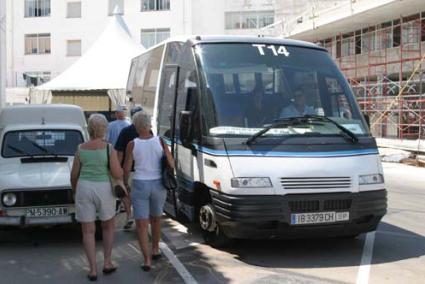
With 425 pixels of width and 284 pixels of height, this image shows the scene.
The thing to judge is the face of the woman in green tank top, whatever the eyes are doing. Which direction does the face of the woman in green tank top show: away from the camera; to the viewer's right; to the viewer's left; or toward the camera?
away from the camera

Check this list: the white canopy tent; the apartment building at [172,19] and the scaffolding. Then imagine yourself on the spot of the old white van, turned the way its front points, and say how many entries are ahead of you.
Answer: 0

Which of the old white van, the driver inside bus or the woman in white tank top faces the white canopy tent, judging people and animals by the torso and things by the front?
the woman in white tank top

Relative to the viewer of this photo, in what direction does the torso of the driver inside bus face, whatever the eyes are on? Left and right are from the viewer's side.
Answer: facing the viewer

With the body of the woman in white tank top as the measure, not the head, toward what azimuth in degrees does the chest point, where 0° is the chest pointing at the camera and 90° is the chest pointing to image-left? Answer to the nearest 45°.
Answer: approximately 180°

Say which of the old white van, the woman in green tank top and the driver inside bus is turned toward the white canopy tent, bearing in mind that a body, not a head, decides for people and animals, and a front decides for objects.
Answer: the woman in green tank top

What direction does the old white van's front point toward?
toward the camera

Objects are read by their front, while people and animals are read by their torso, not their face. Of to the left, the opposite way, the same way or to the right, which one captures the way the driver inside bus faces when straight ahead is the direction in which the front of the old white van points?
the same way

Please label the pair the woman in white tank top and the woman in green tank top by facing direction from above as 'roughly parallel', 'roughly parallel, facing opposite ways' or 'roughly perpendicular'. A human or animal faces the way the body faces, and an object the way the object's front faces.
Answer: roughly parallel

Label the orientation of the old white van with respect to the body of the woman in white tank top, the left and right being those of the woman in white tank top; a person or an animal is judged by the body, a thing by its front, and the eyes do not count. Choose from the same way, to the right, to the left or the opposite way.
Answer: the opposite way

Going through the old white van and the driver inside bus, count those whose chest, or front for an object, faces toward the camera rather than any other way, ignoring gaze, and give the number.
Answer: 2

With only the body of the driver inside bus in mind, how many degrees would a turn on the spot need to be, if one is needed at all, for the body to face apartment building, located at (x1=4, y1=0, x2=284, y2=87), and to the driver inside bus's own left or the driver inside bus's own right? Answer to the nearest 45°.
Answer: approximately 180°

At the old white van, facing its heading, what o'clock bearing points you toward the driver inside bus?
The driver inside bus is roughly at 10 o'clock from the old white van.

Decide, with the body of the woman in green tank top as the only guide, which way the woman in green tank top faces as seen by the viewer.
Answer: away from the camera

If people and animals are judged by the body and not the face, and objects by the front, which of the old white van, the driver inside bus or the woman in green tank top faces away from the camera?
the woman in green tank top

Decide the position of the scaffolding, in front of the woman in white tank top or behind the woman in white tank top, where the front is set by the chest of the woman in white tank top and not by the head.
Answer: in front
